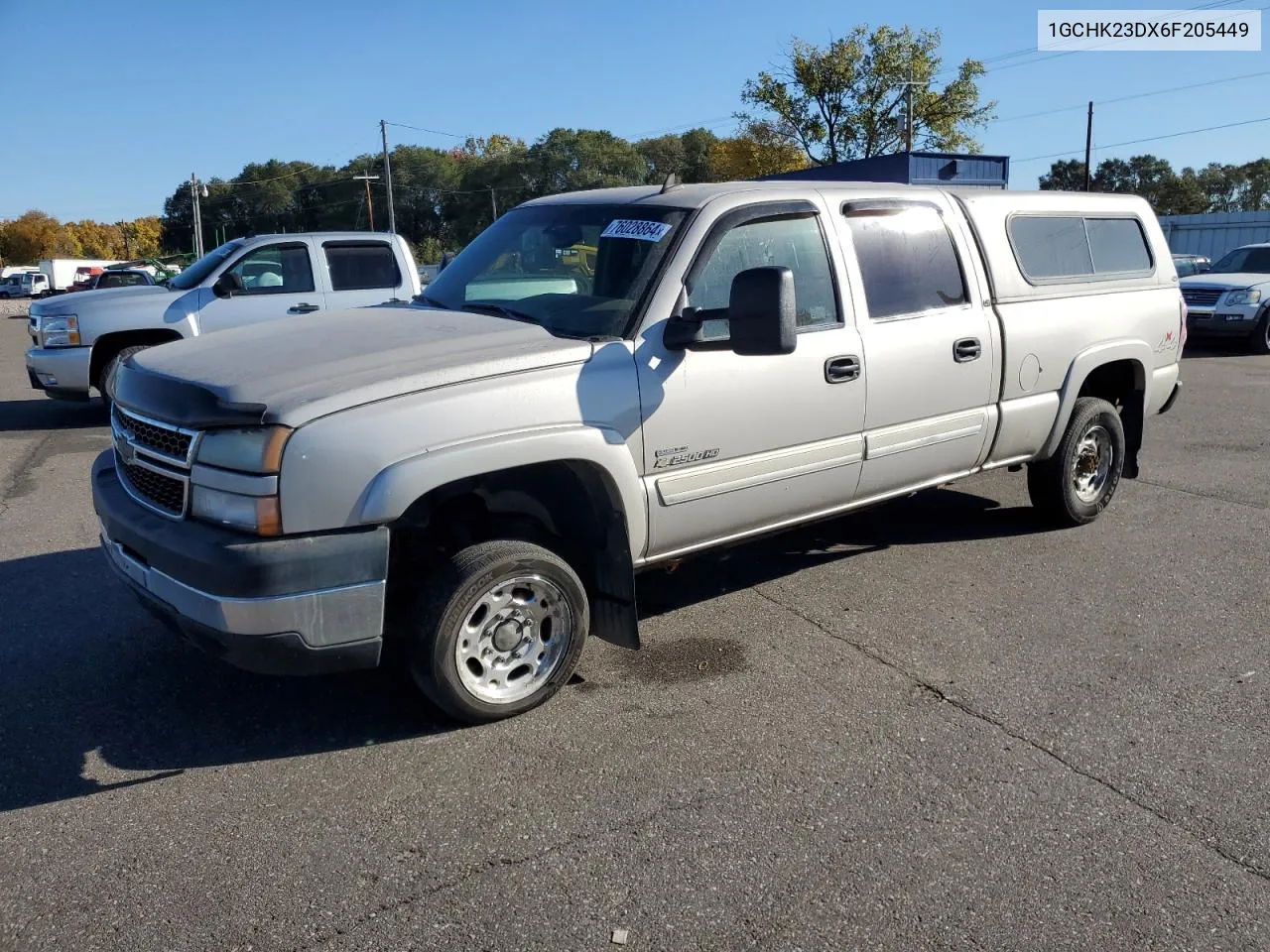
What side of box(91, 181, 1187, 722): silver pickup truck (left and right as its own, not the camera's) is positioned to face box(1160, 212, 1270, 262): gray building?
back

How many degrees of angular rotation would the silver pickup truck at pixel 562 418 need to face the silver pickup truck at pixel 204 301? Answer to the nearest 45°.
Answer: approximately 90° to its right

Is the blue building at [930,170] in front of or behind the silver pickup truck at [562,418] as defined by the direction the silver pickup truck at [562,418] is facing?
behind

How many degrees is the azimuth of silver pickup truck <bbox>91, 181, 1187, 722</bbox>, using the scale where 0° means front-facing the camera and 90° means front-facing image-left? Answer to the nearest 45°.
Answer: approximately 45°

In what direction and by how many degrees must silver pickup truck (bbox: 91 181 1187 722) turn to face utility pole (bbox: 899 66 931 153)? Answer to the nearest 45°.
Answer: approximately 135° to its right
